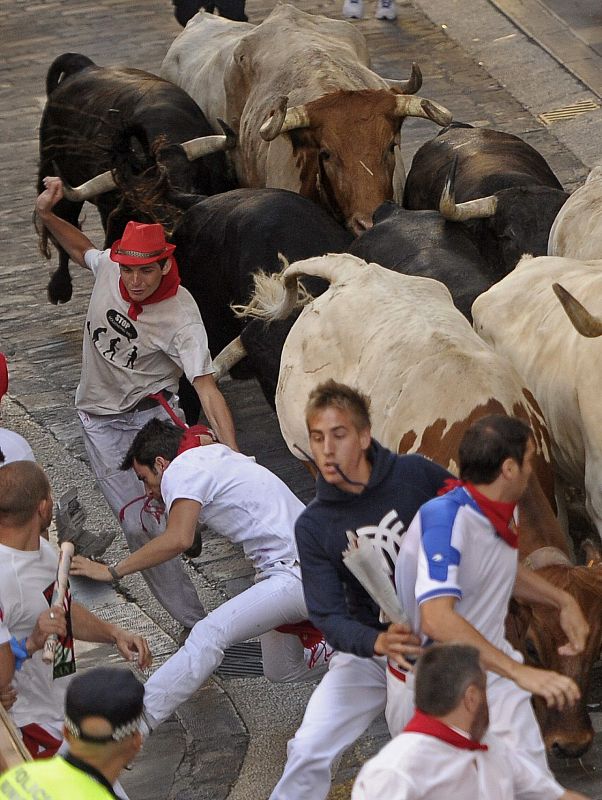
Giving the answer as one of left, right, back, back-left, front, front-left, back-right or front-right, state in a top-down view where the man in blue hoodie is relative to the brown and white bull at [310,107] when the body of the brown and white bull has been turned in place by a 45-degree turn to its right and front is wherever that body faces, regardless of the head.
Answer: front

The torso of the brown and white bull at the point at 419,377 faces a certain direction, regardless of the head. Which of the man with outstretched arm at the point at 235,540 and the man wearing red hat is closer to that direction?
the man with outstretched arm

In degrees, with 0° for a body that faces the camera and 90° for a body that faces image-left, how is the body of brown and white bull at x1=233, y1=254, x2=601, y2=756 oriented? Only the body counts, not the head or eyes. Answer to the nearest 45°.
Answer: approximately 315°

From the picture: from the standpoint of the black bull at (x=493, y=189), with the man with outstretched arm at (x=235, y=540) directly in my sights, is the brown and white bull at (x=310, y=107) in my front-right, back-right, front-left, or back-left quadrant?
back-right

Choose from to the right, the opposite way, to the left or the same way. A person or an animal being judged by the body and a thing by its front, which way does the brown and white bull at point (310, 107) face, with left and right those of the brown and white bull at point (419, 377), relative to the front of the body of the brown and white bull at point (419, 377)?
the same way

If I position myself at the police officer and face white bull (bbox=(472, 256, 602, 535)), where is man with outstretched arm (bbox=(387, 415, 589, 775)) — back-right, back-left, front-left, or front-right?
front-right

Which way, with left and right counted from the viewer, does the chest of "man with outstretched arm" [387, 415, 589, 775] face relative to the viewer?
facing to the right of the viewer

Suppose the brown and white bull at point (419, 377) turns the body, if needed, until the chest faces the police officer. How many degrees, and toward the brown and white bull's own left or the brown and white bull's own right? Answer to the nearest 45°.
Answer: approximately 45° to the brown and white bull's own right

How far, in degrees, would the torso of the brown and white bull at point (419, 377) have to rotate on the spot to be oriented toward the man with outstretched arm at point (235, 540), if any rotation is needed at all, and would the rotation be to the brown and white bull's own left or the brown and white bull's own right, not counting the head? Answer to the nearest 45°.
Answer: approximately 90° to the brown and white bull's own right

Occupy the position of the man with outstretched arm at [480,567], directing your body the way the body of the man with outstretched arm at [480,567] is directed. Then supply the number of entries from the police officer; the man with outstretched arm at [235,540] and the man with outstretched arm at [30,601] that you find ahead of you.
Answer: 0

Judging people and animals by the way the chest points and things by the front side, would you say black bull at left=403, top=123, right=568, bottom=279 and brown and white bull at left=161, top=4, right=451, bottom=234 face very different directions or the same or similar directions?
same or similar directions

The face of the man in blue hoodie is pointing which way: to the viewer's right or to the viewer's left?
to the viewer's left

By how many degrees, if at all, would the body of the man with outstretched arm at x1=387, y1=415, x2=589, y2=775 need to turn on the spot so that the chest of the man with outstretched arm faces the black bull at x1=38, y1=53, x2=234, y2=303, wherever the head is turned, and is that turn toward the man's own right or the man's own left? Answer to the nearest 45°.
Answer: approximately 135° to the man's own left

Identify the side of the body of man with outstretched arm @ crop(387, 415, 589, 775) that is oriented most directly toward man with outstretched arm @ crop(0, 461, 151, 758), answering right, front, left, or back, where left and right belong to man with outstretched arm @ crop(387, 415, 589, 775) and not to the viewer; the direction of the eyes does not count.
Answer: back

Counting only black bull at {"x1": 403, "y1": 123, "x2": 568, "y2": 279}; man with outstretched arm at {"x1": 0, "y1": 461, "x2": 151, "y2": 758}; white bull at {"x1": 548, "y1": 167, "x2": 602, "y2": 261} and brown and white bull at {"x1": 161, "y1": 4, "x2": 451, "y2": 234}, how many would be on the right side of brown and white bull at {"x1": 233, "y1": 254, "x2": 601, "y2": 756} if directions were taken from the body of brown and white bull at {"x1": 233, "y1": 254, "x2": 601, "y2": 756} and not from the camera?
1

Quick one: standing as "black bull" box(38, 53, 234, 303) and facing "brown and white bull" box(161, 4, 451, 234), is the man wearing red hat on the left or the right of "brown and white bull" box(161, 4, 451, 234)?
right

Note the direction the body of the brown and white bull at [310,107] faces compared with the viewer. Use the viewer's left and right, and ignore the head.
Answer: facing the viewer and to the right of the viewer
